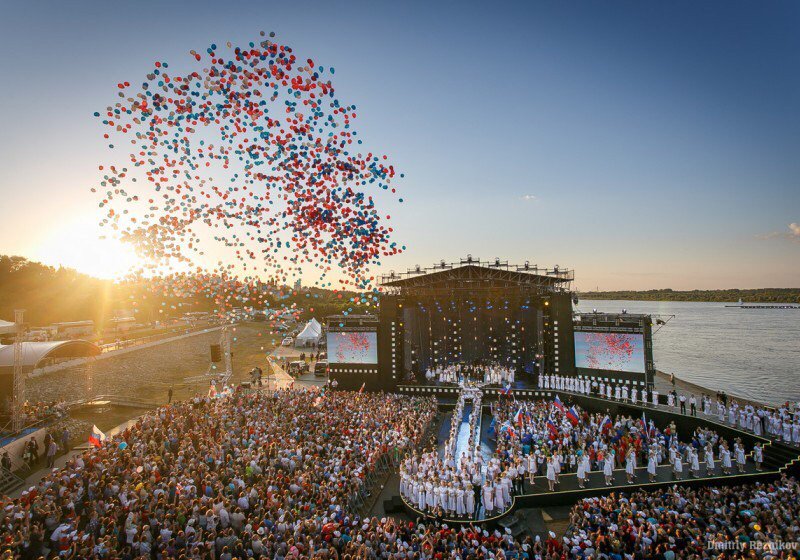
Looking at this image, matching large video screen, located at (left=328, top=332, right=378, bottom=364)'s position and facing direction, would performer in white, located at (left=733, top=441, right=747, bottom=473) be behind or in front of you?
in front

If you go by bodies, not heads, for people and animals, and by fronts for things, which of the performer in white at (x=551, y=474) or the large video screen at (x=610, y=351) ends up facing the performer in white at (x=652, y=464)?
the large video screen

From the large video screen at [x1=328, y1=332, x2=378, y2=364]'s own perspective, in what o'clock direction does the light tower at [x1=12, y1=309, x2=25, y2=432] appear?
The light tower is roughly at 2 o'clock from the large video screen.

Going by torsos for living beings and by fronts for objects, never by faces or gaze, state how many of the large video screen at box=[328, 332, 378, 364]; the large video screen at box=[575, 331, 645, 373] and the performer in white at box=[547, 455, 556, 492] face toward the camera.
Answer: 3

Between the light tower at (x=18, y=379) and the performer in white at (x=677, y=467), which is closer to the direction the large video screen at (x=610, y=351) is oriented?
the performer in white

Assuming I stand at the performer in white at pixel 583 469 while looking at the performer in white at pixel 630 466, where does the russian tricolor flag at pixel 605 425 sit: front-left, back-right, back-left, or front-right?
front-left

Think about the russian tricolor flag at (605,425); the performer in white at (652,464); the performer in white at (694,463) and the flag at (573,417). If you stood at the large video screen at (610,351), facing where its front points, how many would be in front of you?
4

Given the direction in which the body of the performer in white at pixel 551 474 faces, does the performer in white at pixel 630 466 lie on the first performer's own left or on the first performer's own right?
on the first performer's own left

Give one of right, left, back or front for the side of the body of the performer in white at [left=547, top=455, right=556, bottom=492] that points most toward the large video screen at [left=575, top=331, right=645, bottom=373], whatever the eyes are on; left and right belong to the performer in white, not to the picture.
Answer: back

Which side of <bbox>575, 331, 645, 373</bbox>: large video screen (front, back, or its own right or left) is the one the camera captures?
front

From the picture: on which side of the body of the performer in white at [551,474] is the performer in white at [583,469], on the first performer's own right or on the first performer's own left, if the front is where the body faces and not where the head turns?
on the first performer's own left

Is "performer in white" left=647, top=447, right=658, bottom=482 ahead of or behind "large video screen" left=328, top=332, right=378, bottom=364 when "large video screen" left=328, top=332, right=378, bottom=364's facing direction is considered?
ahead

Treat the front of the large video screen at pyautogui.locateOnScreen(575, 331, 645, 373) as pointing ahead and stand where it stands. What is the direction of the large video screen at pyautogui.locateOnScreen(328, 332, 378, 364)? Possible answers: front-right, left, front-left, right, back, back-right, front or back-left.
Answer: right

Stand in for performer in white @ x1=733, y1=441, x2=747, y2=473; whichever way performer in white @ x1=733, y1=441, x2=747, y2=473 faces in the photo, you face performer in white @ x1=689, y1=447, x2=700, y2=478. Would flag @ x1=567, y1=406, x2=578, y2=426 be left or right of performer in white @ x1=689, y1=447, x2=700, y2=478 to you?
right

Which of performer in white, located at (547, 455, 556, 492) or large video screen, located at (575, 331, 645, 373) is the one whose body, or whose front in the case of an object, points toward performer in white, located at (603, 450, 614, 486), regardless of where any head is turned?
the large video screen

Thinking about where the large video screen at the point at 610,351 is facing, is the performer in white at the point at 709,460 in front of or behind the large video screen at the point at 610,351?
in front

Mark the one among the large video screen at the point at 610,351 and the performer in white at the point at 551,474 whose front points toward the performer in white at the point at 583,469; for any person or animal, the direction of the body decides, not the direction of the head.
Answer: the large video screen
